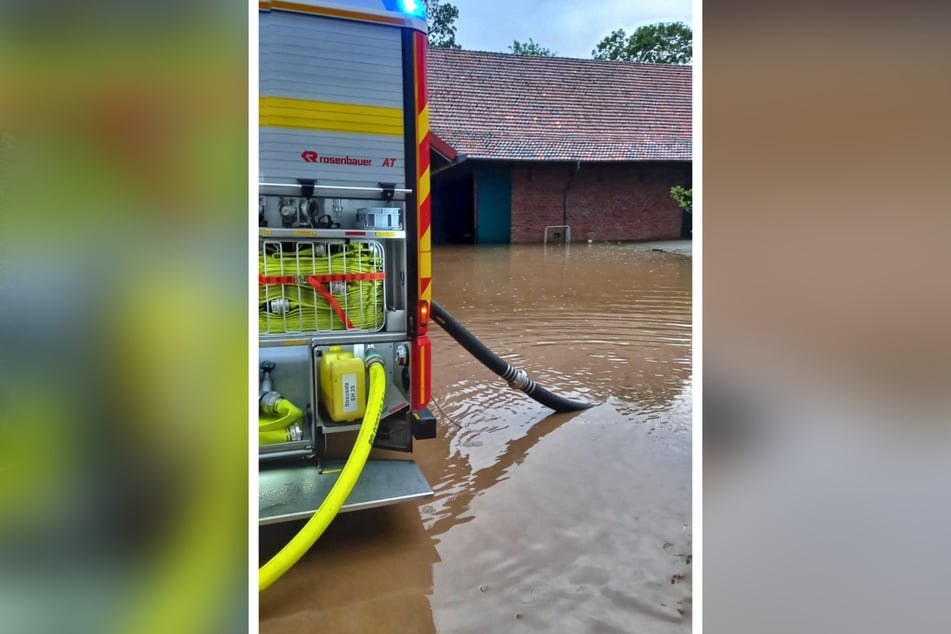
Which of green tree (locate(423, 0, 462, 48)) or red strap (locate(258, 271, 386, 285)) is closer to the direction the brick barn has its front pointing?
the red strap

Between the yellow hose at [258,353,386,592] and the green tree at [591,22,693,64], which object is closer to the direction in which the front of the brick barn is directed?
the yellow hose

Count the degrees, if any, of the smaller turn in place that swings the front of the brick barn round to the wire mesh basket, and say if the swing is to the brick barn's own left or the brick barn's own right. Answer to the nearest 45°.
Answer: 0° — it already faces it

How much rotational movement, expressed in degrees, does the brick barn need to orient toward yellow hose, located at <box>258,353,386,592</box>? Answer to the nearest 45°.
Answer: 0° — it already faces it

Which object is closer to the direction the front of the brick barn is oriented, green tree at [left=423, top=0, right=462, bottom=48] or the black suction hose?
the black suction hose

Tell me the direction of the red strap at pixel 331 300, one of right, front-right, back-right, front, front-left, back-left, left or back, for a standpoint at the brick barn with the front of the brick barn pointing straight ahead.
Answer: front

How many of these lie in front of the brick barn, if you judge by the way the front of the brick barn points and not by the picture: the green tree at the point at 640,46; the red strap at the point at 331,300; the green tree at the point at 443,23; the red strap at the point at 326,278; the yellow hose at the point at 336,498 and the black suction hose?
4

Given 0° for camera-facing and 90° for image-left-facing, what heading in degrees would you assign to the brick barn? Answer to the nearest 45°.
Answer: approximately 0°

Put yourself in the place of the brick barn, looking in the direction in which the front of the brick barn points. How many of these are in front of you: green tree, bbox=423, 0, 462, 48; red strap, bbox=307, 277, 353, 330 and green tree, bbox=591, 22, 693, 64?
1

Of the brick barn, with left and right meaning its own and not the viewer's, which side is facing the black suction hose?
front

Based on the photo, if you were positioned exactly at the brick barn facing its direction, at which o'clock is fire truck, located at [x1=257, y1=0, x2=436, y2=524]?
The fire truck is roughly at 12 o'clock from the brick barn.

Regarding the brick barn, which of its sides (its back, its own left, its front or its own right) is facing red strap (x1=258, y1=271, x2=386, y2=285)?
front
